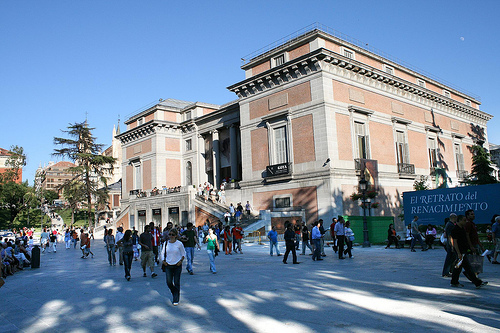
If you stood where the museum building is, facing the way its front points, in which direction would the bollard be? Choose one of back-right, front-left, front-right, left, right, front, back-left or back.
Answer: front

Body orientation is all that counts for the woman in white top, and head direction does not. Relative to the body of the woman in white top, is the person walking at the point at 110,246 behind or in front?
behind

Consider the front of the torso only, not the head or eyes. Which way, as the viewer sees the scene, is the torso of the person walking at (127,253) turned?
toward the camera

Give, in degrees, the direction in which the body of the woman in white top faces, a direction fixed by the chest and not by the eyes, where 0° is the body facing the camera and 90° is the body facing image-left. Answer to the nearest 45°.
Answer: approximately 0°

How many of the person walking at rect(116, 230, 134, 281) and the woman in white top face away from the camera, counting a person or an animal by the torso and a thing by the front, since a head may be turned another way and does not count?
0

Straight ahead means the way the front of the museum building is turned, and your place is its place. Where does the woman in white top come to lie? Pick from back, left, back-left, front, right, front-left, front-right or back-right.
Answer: front-left

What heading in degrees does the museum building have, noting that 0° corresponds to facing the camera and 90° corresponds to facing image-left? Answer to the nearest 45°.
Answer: approximately 45°

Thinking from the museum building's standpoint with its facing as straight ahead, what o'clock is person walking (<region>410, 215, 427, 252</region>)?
The person walking is roughly at 10 o'clock from the museum building.

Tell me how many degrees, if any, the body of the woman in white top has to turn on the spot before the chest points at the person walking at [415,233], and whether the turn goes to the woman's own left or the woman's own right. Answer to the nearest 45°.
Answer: approximately 135° to the woman's own left

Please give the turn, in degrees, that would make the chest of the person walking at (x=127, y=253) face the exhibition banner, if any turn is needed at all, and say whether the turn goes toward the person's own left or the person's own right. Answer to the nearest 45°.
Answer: approximately 90° to the person's own left

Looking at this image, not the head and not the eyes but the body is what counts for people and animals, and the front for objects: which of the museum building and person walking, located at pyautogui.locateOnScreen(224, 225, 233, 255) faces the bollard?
the museum building

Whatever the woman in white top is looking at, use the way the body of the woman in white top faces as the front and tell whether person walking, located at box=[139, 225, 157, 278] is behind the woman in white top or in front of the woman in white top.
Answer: behind

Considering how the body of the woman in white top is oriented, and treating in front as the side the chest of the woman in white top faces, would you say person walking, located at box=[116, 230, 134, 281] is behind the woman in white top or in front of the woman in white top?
behind

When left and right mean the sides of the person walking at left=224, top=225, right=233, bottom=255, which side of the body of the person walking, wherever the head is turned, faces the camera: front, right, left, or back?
back

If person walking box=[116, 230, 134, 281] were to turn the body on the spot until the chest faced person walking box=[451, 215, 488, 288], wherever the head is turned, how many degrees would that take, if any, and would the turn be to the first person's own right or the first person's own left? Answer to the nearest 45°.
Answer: approximately 45° to the first person's own left

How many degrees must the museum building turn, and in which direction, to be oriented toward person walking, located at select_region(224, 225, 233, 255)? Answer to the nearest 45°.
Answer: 0° — it already faces them
